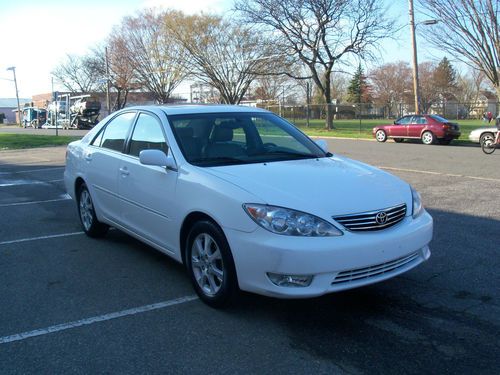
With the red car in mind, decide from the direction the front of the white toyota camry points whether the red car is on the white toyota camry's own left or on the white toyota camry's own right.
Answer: on the white toyota camry's own left

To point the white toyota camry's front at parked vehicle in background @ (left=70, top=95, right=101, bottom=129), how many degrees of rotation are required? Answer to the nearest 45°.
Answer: approximately 135° to its left

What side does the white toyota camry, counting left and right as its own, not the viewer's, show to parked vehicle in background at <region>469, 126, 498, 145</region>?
left

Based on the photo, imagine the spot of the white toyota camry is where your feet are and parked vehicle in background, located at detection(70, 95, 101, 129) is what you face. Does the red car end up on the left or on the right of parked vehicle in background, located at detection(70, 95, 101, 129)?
right
